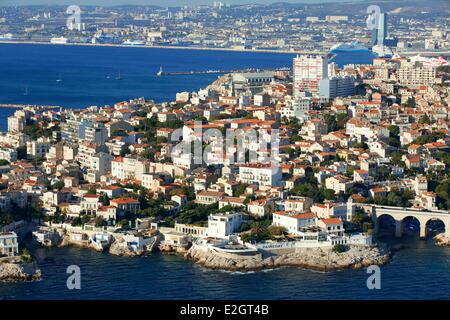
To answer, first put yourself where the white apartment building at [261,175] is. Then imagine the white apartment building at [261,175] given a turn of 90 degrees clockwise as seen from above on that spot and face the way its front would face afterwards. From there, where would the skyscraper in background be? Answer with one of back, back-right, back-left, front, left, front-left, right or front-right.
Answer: front-right

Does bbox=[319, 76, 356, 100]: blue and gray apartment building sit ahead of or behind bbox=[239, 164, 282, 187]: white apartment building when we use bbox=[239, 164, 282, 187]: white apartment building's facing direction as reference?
behind

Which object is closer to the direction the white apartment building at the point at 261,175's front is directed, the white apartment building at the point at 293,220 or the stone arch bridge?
the white apartment building

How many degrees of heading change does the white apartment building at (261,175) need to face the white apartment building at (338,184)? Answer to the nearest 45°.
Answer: approximately 135° to its left

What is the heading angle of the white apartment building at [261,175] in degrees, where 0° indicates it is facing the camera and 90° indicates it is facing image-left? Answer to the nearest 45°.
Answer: approximately 45°

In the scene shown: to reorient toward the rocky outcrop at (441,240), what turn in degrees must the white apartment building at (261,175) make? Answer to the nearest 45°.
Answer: approximately 90° to its left

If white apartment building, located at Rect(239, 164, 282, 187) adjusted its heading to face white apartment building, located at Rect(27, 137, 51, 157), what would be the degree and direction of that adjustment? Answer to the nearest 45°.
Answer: approximately 90° to its right

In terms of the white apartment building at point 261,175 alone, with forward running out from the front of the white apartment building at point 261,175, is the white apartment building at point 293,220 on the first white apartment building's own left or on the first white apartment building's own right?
on the first white apartment building's own left

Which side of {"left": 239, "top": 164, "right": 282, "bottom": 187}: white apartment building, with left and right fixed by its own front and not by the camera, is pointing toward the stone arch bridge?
left
